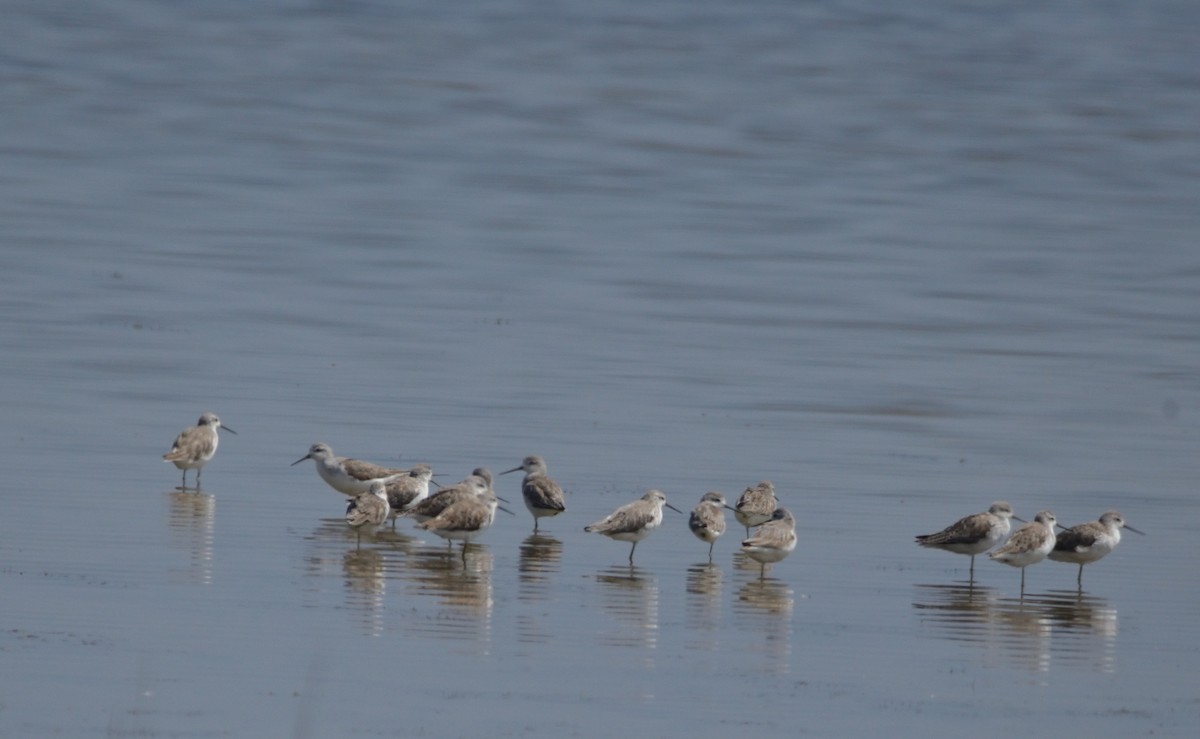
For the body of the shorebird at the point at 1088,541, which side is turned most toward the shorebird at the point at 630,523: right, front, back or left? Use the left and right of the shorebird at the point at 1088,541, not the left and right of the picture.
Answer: back

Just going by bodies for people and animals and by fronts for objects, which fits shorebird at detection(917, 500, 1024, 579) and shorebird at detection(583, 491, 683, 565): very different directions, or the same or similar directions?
same or similar directions

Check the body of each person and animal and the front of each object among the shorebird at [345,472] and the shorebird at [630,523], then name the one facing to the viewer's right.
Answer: the shorebird at [630,523]

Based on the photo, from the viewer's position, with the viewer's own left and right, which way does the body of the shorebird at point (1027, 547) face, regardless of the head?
facing to the right of the viewer

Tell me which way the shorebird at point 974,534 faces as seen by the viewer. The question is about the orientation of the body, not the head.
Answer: to the viewer's right

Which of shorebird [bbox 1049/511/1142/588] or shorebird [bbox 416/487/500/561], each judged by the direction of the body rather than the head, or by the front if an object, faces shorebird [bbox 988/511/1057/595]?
shorebird [bbox 416/487/500/561]

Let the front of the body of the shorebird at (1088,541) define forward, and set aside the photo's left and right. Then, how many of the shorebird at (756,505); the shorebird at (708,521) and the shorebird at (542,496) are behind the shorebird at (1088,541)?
3

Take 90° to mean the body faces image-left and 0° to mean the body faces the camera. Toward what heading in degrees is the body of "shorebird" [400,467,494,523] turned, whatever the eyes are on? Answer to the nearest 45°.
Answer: approximately 270°

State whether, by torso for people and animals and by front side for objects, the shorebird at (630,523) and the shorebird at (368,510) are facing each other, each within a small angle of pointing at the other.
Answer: no

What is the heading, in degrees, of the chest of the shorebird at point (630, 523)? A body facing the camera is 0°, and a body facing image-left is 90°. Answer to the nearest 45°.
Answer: approximately 270°

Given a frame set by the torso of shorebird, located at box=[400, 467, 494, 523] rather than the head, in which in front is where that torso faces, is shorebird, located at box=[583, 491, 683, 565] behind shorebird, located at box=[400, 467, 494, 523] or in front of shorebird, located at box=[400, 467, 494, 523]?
in front

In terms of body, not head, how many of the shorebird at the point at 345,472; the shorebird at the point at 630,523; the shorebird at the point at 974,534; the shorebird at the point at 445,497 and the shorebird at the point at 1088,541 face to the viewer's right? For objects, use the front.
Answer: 4

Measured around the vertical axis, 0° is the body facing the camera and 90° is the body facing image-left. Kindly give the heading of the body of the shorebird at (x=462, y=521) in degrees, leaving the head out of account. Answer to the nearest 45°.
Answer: approximately 270°

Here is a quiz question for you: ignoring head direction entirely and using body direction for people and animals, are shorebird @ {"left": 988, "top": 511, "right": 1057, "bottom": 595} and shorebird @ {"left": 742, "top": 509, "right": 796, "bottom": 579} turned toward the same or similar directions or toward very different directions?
same or similar directions

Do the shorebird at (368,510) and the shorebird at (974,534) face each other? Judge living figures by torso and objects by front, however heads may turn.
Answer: no

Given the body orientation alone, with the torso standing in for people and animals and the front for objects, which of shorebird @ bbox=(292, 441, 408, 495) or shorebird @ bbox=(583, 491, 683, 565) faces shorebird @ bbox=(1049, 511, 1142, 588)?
shorebird @ bbox=(583, 491, 683, 565)

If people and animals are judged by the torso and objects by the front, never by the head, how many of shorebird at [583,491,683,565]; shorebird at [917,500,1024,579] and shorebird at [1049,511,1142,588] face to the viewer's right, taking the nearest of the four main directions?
3

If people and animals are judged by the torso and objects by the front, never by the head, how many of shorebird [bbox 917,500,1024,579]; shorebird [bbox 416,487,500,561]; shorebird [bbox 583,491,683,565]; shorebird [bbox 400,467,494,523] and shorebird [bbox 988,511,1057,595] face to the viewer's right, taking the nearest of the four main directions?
5

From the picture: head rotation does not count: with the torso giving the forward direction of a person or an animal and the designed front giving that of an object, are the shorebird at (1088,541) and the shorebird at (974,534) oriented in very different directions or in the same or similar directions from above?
same or similar directions

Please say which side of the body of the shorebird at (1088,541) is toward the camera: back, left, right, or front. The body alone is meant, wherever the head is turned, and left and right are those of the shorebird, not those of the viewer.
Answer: right

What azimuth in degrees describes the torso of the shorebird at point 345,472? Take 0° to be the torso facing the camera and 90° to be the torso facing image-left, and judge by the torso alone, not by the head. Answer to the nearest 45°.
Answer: approximately 90°

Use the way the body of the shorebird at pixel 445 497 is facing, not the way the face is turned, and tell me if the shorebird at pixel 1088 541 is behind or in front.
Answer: in front

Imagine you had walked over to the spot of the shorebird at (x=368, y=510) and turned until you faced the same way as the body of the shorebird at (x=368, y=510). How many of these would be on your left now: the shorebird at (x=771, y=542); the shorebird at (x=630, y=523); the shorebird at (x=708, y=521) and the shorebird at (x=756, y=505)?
0
